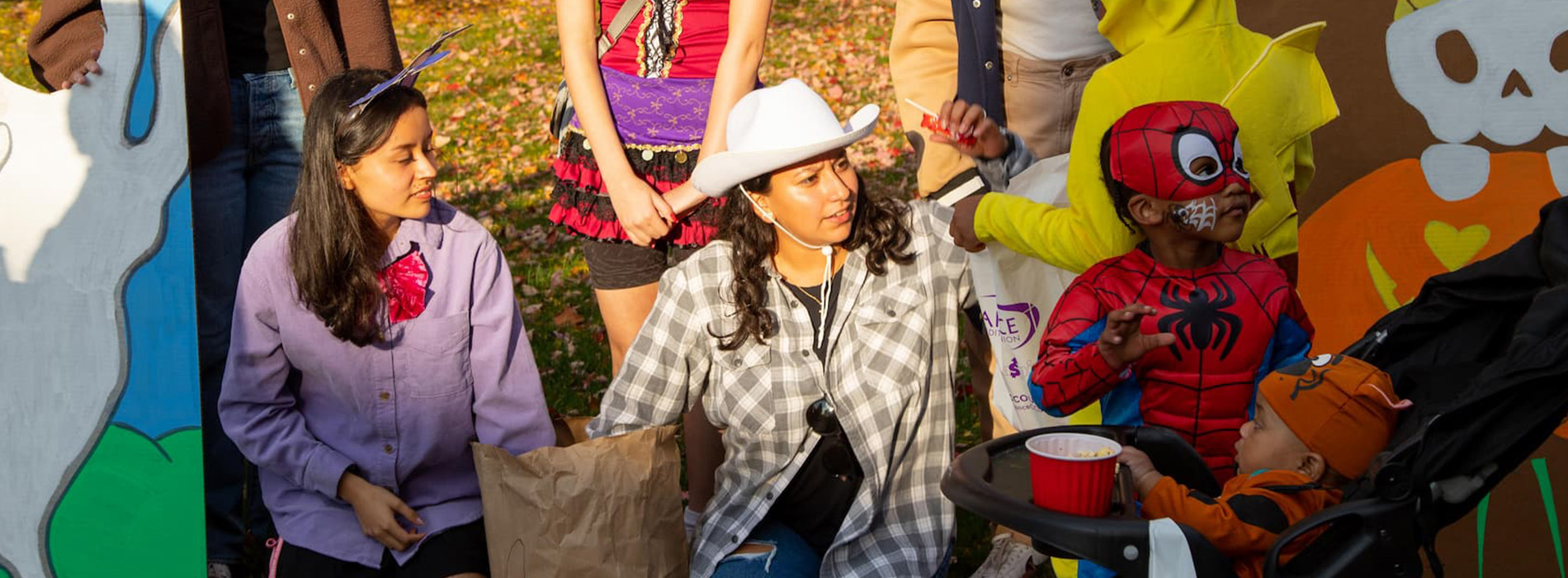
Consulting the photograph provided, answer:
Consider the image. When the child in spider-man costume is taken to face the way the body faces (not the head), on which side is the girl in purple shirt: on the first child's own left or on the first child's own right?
on the first child's own right

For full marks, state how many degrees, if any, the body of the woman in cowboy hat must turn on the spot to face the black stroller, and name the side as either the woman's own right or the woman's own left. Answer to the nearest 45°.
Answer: approximately 45° to the woman's own left

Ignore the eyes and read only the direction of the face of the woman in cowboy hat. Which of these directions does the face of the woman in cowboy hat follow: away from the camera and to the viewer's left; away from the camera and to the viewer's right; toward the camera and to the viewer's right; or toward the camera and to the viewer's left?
toward the camera and to the viewer's right

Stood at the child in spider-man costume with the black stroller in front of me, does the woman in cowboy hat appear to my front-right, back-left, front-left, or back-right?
back-right

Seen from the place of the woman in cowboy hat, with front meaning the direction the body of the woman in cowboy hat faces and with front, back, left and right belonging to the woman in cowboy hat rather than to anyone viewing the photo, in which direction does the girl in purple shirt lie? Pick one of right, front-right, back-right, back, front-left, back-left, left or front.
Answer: right

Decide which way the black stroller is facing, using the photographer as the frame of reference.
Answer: facing to the left of the viewer

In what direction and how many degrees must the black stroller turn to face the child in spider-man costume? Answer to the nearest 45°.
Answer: approximately 45° to its right

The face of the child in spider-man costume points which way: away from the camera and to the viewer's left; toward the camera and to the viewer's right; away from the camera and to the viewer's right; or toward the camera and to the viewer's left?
toward the camera and to the viewer's right

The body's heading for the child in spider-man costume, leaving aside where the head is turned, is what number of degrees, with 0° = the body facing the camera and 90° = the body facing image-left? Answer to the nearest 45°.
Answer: approximately 0°

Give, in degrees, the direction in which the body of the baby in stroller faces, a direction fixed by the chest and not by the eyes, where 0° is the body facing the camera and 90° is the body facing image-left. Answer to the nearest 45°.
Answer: approximately 90°

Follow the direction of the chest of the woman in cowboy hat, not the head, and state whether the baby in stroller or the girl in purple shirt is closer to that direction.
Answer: the baby in stroller
